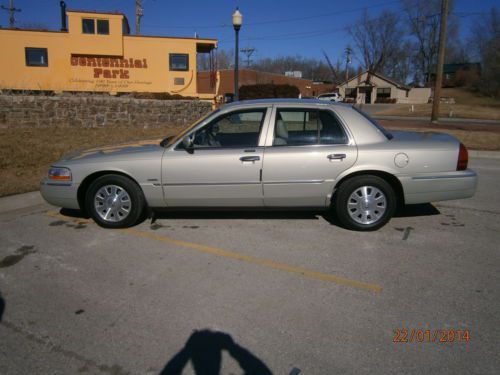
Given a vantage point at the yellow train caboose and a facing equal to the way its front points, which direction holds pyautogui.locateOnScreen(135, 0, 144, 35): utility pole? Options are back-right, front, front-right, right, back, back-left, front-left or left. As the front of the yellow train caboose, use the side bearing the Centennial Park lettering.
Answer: back

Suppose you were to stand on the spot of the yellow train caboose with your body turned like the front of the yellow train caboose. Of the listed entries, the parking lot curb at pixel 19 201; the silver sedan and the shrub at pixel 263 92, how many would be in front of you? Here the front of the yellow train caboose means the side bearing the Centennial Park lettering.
2

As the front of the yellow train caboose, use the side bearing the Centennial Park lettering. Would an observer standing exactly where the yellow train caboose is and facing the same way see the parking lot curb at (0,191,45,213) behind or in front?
in front

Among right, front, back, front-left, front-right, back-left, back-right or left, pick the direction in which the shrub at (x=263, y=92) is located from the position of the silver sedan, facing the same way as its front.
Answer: right

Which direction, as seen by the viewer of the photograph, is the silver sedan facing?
facing to the left of the viewer

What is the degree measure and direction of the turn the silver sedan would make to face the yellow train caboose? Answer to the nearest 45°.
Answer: approximately 45° to its right

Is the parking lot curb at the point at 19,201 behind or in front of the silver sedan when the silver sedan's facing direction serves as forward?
in front

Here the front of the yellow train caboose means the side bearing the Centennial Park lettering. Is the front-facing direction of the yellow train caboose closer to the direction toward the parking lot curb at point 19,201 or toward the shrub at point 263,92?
the parking lot curb

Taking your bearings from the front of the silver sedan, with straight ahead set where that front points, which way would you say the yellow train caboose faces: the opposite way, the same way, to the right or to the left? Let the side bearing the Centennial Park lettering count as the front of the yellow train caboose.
to the left

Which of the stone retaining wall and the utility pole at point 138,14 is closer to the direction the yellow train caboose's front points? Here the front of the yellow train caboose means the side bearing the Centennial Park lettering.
the stone retaining wall

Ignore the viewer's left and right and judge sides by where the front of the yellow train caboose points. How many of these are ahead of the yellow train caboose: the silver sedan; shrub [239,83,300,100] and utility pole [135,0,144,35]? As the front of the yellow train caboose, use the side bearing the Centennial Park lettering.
1
